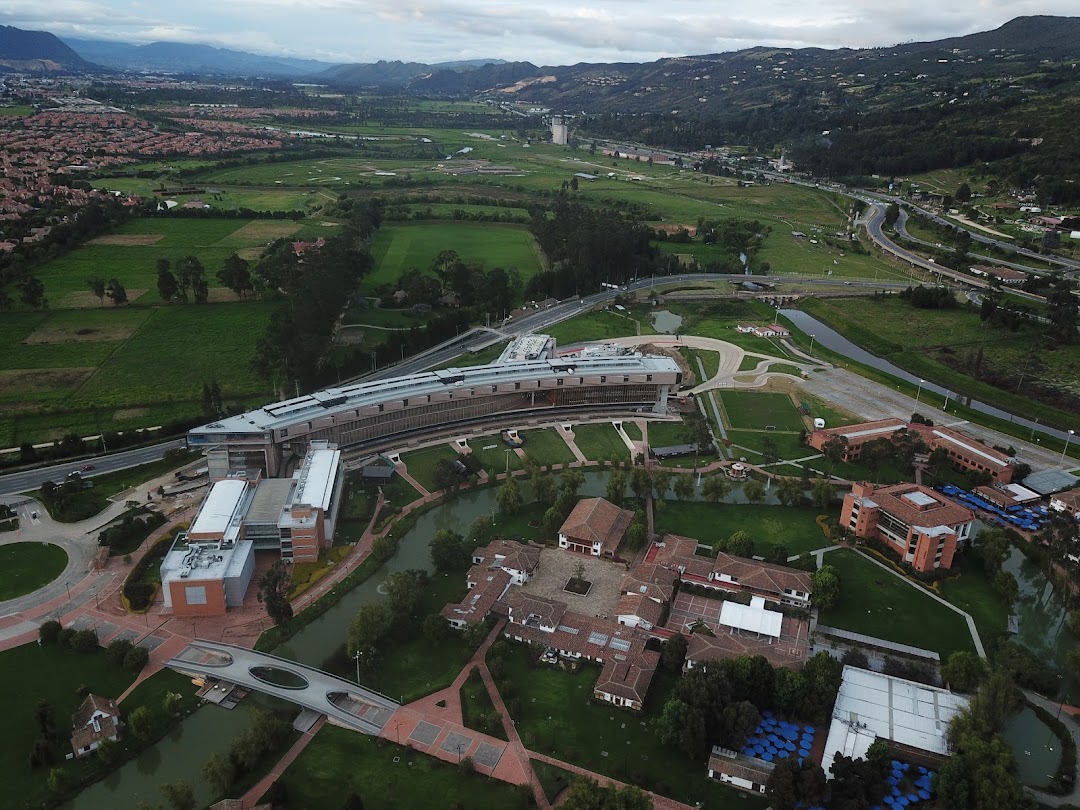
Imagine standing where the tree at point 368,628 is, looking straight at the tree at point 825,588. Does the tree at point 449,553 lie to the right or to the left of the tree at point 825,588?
left

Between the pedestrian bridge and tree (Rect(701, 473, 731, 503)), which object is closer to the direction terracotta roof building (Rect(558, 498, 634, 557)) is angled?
the pedestrian bridge

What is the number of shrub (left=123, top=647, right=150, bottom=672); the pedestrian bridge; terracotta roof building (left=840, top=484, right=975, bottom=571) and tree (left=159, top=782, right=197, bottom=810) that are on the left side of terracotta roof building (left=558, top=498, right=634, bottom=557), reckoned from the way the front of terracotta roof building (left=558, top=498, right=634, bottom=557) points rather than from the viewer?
1

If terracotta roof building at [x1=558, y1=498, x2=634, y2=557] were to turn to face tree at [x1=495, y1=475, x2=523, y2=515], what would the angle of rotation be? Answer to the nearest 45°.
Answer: approximately 135° to its right

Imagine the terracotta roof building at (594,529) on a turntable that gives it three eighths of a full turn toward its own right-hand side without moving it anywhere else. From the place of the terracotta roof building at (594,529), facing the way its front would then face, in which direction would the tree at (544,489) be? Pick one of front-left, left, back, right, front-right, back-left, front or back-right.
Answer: front

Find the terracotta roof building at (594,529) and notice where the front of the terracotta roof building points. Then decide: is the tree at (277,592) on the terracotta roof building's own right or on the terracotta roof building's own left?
on the terracotta roof building's own right

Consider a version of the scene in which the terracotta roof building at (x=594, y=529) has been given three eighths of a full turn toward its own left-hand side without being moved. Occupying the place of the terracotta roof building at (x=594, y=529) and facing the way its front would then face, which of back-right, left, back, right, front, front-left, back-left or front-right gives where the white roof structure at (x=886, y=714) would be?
right

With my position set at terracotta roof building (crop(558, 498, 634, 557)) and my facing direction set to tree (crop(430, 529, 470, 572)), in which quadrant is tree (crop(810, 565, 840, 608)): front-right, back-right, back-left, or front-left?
back-left

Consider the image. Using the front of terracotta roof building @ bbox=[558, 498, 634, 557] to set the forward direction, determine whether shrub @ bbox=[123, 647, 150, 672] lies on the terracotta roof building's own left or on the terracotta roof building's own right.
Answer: on the terracotta roof building's own right

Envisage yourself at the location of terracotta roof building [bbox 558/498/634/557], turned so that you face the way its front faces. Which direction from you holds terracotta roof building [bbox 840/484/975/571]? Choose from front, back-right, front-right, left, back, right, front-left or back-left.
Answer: left

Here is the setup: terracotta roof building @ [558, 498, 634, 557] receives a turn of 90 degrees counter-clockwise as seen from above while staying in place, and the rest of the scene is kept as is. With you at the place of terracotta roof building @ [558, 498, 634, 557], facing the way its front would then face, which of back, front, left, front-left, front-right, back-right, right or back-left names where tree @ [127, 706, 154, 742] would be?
back-right

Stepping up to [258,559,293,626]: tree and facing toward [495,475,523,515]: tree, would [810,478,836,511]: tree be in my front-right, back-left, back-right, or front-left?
front-right

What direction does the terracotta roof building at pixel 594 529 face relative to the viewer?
toward the camera

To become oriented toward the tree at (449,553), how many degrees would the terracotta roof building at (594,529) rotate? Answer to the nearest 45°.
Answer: approximately 45° to its right

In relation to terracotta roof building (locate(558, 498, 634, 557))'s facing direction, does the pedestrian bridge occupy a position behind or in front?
in front

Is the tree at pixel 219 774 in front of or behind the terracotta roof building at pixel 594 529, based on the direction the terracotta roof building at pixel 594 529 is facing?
in front

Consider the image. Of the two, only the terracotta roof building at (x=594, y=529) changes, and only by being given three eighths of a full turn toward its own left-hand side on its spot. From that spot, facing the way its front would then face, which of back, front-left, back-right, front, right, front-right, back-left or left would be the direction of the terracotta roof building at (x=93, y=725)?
back

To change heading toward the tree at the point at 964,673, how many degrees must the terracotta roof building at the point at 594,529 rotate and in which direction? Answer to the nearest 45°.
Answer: approximately 45° to its left

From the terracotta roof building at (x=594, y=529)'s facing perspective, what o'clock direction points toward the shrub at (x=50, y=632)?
The shrub is roughly at 2 o'clock from the terracotta roof building.

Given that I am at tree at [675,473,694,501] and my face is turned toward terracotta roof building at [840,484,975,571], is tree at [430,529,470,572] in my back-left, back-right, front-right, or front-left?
back-right

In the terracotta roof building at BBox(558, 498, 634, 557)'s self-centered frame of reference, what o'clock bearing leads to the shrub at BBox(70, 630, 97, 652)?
The shrub is roughly at 2 o'clock from the terracotta roof building.

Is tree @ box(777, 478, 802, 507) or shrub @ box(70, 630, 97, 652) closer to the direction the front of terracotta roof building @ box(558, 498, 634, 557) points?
the shrub
